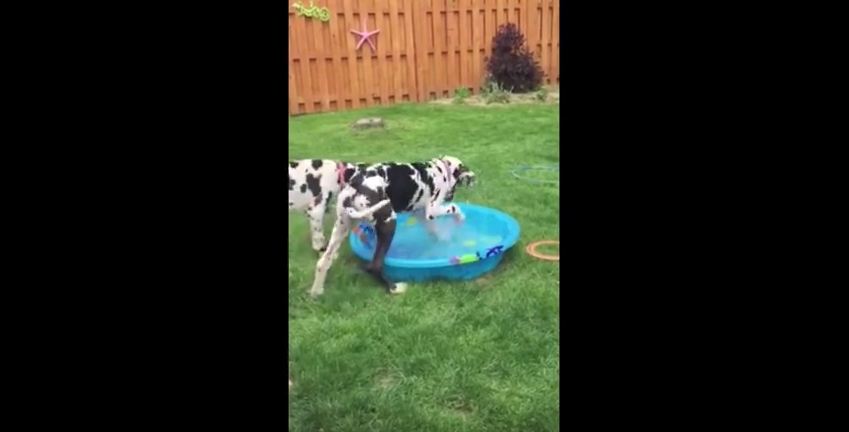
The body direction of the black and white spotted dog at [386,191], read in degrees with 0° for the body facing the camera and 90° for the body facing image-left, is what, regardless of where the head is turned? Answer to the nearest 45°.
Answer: approximately 270°

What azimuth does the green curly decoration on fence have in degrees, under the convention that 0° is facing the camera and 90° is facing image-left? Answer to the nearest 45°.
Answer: approximately 0°

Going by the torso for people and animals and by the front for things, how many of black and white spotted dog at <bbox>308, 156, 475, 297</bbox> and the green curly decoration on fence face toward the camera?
1

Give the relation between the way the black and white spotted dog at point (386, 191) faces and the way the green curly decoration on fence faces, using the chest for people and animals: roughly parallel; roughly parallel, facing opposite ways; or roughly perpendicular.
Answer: roughly perpendicular
